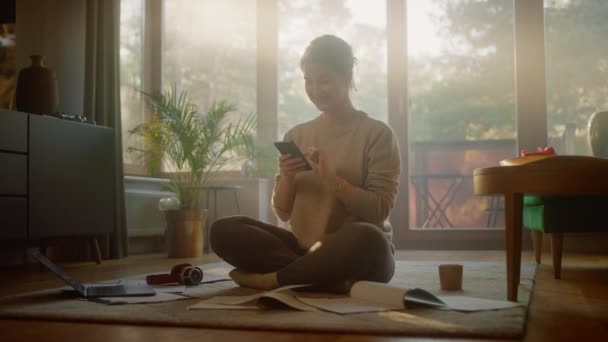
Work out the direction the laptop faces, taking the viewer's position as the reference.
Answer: facing to the right of the viewer

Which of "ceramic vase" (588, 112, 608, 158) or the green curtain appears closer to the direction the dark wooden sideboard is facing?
the ceramic vase

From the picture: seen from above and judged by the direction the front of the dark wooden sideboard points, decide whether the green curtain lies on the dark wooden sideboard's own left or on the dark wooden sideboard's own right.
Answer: on the dark wooden sideboard's own left

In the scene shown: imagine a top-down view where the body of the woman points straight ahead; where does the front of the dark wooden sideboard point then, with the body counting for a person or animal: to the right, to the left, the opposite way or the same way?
to the left

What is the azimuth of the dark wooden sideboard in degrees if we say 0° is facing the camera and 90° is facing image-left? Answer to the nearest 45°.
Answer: approximately 315°

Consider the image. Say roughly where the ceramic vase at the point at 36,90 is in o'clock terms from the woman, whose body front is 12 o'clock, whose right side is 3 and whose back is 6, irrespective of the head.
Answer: The ceramic vase is roughly at 3 o'clock from the woman.

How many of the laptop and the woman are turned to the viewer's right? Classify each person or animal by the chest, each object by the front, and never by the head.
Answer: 1

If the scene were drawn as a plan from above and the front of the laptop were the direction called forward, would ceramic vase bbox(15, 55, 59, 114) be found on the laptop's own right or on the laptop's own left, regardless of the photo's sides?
on the laptop's own left

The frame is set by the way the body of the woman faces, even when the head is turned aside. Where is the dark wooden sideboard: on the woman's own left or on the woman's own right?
on the woman's own right

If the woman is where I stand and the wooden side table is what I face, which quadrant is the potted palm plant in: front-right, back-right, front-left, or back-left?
back-left

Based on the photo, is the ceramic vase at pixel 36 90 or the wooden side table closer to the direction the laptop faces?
the wooden side table

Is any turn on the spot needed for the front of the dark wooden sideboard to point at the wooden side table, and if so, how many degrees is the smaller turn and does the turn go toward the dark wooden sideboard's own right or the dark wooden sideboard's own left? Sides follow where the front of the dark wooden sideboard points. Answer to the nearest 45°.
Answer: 0° — it already faces it

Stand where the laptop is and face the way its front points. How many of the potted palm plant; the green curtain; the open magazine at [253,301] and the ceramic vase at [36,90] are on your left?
3

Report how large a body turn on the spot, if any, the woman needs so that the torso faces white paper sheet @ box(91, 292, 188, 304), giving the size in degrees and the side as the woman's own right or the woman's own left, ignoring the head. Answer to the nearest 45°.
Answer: approximately 45° to the woman's own right
